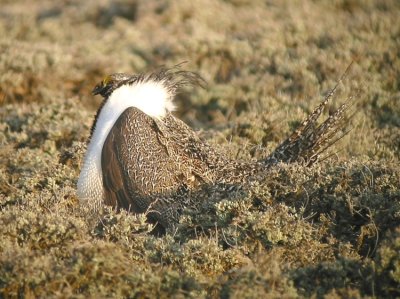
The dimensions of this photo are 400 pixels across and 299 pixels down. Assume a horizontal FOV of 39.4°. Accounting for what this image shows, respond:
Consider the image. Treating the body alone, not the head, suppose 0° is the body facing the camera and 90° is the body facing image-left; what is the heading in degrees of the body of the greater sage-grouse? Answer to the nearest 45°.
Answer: approximately 90°
